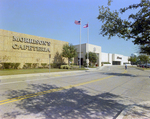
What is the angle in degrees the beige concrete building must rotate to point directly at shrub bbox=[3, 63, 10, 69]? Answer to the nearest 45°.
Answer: approximately 90° to its right

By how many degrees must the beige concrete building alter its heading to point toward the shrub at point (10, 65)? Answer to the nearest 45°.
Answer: approximately 90° to its right

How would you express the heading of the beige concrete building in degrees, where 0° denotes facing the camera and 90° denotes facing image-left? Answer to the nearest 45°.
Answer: approximately 315°

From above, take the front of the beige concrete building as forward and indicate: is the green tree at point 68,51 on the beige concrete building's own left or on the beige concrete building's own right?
on the beige concrete building's own left
